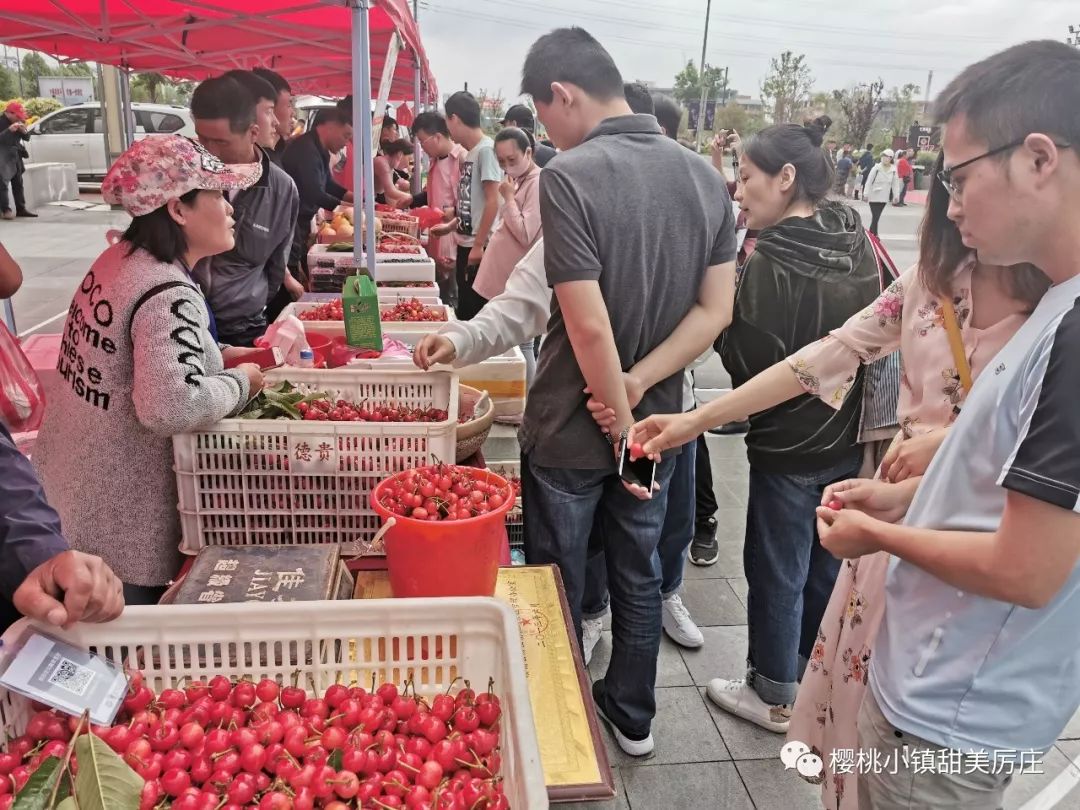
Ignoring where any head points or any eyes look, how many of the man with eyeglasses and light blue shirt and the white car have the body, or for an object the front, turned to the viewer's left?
2

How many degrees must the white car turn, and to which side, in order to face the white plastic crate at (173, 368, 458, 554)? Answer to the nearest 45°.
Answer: approximately 90° to its left

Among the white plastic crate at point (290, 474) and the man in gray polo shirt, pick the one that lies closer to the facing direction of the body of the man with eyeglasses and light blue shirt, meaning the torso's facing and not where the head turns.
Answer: the white plastic crate

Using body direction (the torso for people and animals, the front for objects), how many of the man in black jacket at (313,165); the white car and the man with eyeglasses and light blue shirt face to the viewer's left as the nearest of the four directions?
2

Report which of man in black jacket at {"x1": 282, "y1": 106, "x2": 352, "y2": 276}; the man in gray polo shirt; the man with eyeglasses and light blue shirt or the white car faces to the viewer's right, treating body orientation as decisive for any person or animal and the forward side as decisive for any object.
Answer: the man in black jacket

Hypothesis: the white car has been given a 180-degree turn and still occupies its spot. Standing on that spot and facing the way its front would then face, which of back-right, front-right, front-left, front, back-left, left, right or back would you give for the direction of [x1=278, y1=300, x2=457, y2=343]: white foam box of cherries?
right

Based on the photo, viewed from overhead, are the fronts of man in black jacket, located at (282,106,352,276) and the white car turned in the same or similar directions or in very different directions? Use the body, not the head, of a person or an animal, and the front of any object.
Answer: very different directions

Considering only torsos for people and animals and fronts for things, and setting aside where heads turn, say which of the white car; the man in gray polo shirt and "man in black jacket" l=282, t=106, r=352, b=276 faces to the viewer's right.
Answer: the man in black jacket

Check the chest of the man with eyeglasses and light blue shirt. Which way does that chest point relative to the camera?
to the viewer's left

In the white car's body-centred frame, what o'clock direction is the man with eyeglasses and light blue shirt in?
The man with eyeglasses and light blue shirt is roughly at 9 o'clock from the white car.

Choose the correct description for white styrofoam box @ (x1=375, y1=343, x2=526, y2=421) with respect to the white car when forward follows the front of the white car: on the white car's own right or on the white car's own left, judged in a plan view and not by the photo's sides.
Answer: on the white car's own left

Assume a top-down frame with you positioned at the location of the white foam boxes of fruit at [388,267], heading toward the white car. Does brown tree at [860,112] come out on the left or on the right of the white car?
right

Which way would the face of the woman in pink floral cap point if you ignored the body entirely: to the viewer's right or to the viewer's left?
to the viewer's right

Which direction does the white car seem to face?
to the viewer's left

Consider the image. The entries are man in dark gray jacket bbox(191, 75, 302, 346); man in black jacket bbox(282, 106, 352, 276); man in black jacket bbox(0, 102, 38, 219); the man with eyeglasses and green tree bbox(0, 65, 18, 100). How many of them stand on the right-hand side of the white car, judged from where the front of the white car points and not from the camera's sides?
1

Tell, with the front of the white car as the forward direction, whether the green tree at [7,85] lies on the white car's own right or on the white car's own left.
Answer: on the white car's own right

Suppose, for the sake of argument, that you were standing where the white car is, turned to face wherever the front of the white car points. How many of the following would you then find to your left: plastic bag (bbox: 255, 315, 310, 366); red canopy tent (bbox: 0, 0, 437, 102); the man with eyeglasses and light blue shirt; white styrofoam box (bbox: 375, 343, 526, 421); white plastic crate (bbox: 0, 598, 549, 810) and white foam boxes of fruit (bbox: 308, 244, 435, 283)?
6

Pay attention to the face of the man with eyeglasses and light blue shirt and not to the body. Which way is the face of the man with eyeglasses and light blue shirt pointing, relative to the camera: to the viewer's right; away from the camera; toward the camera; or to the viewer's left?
to the viewer's left

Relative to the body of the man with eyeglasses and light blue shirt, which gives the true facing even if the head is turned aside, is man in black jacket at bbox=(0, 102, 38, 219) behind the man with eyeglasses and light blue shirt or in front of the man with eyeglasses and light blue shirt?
in front
